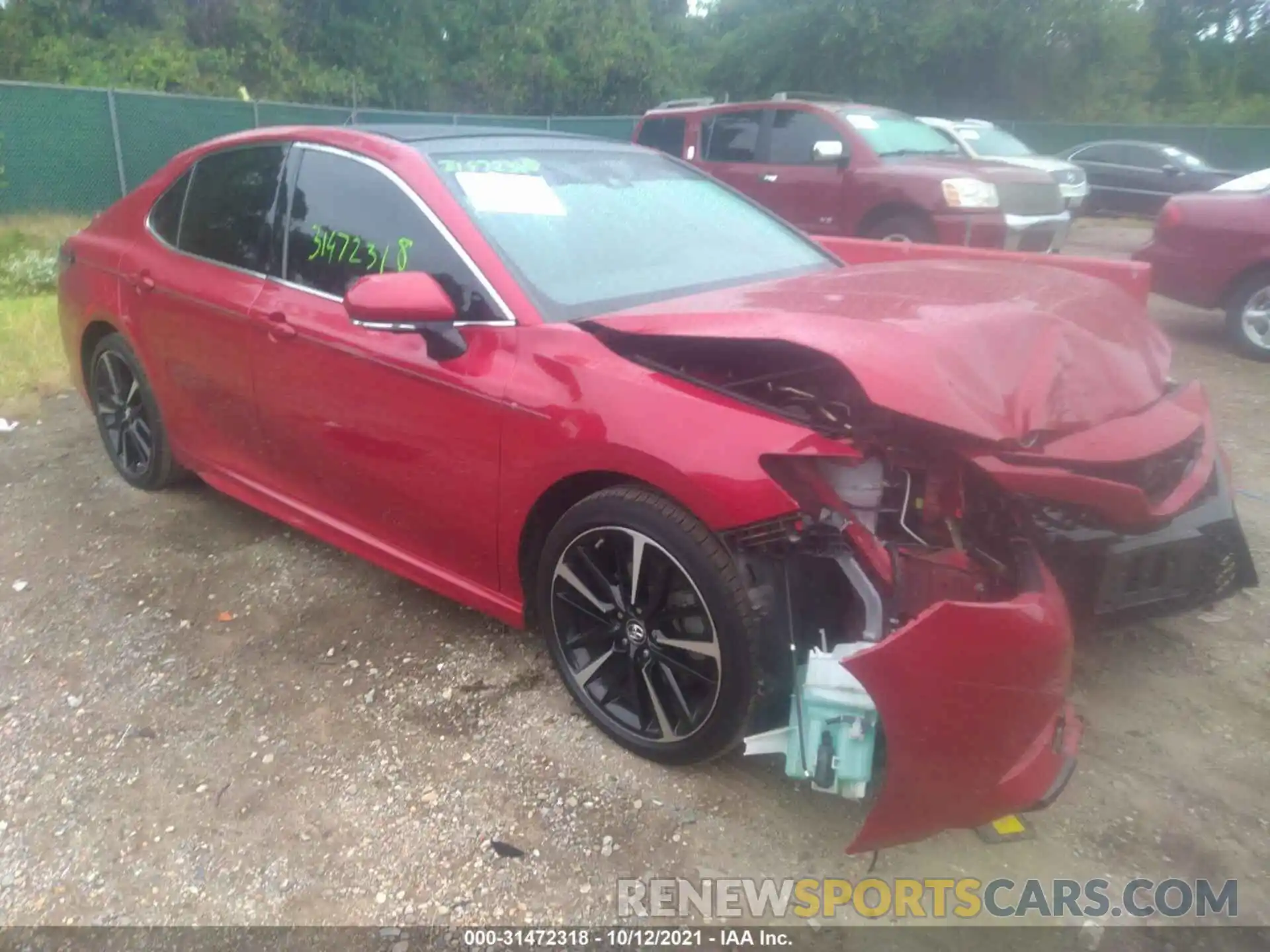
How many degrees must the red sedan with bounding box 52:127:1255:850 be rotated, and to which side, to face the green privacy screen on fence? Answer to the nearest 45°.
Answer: approximately 180°

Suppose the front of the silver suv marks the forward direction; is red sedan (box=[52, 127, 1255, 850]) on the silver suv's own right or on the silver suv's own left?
on the silver suv's own right

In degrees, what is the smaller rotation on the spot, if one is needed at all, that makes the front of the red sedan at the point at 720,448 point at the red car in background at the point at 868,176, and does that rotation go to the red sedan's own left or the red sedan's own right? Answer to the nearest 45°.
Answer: approximately 135° to the red sedan's own left

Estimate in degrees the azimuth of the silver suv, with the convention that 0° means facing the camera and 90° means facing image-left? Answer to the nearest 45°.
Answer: approximately 315°

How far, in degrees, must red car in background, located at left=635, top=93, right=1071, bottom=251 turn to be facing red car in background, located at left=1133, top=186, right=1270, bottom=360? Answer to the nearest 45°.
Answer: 0° — it already faces it
